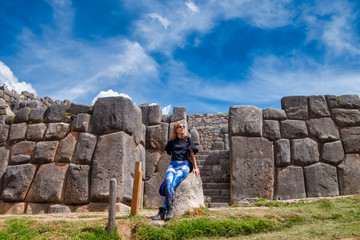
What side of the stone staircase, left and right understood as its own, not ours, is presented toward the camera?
front

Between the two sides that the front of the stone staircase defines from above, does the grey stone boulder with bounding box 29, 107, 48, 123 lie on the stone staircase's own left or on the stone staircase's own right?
on the stone staircase's own right

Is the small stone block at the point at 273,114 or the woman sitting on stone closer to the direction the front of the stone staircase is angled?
the woman sitting on stone

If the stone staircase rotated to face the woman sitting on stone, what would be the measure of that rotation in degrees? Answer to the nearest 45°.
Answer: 0° — it already faces them

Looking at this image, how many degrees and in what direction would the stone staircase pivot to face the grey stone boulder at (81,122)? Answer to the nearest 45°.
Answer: approximately 45° to its right

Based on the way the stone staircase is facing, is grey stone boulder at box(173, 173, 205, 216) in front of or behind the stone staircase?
in front

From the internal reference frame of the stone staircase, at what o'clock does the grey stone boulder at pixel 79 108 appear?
The grey stone boulder is roughly at 2 o'clock from the stone staircase.

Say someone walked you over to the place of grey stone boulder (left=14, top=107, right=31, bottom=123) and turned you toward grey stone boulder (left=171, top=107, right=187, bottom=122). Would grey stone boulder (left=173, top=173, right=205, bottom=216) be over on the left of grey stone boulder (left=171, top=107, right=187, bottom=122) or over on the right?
right
